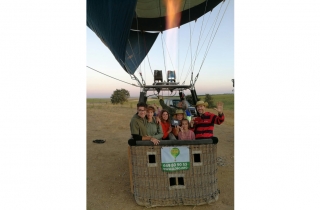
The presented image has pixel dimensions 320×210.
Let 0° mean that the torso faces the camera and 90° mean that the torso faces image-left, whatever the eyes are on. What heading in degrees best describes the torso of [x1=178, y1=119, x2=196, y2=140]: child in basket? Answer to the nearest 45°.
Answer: approximately 0°

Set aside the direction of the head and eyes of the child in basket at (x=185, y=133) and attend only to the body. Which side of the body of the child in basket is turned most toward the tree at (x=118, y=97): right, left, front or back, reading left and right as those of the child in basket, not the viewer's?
back
